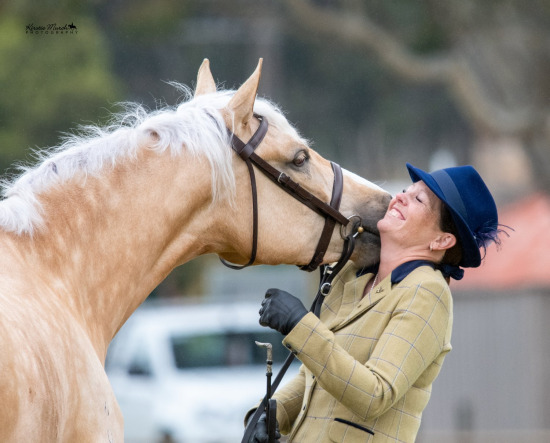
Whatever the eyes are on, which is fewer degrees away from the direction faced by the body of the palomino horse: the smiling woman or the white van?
the smiling woman

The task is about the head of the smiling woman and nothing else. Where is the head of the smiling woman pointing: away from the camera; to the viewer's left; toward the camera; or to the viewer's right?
to the viewer's left

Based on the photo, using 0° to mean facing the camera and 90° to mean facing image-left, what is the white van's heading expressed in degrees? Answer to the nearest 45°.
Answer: approximately 90°

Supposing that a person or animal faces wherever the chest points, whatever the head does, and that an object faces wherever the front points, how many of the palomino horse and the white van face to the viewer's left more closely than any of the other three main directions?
1

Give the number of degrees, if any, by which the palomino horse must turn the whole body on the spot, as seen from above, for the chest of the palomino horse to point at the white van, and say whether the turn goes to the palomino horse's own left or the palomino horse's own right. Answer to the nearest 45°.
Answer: approximately 90° to the palomino horse's own left

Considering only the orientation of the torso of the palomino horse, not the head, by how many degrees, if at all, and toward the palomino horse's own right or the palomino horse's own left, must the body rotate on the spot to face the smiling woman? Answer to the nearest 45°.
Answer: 0° — it already faces them

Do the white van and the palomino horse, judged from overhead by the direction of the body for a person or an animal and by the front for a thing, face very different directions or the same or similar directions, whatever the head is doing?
very different directions

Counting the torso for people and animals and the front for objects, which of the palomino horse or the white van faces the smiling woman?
the palomino horse

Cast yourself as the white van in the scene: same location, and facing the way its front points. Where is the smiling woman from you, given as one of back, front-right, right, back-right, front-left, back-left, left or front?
left

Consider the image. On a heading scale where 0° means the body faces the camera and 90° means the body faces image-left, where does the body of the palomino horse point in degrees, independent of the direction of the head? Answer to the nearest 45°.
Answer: approximately 270°
